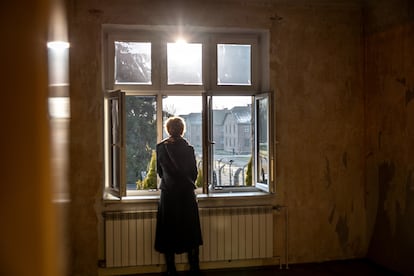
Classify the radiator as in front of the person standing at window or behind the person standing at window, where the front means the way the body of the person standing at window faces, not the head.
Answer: in front

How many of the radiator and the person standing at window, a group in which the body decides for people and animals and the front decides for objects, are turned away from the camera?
1

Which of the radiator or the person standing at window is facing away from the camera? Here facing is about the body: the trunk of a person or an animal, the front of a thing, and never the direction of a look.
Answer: the person standing at window

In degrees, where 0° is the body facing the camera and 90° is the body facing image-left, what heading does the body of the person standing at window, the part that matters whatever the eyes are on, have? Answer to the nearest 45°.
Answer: approximately 180°

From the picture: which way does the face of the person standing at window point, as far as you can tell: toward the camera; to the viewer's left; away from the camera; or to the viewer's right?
away from the camera

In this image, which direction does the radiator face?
toward the camera

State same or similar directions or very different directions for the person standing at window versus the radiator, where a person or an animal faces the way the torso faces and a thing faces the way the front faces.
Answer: very different directions
